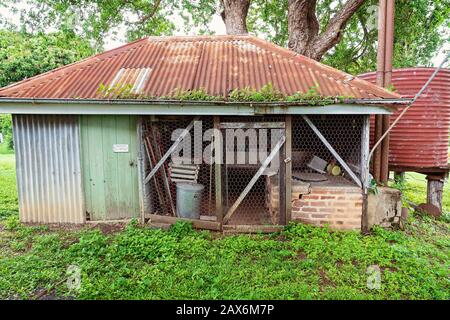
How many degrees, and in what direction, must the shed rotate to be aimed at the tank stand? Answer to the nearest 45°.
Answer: approximately 90° to its left

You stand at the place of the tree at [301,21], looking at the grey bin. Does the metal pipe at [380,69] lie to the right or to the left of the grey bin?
left

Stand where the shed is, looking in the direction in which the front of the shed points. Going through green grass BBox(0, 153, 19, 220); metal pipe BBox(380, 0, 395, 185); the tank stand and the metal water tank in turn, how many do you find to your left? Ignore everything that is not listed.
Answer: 3

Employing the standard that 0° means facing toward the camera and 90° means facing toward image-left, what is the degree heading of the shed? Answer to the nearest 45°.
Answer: approximately 0°

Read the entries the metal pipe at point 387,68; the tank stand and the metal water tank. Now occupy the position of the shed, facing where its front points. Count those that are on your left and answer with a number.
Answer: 3

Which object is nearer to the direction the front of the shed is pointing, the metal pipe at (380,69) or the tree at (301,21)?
the metal pipe

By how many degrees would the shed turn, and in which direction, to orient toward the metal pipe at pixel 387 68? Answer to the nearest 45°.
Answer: approximately 90° to its left

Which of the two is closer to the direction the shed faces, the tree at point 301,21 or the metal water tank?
the metal water tank

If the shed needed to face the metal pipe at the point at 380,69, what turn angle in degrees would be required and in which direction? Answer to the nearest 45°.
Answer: approximately 90° to its left

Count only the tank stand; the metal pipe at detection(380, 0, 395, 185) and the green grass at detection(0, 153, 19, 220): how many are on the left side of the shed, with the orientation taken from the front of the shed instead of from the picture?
2

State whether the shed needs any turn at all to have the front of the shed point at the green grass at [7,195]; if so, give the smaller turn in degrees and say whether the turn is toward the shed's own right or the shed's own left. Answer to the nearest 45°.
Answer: approximately 135° to the shed's own right

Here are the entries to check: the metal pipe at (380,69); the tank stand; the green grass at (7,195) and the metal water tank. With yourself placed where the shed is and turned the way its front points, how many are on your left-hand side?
3

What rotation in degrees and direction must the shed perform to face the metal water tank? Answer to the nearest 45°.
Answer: approximately 90° to its left
